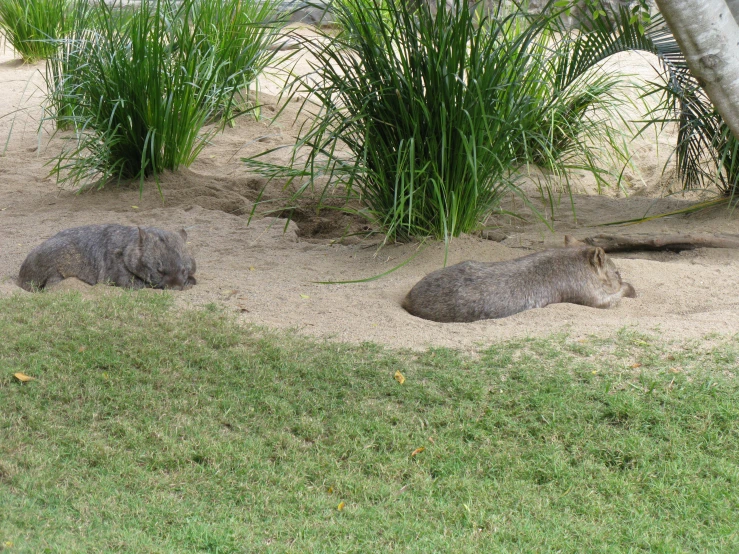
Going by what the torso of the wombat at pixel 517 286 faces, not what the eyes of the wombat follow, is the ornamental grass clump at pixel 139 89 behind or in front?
behind

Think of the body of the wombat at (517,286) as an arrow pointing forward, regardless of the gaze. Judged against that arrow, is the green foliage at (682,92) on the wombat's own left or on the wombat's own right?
on the wombat's own left

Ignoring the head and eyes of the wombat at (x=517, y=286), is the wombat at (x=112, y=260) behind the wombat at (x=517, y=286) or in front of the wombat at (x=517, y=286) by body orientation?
behind

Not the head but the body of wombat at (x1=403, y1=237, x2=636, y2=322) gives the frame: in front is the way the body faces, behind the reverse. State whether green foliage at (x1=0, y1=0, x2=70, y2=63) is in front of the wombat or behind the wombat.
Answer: behind

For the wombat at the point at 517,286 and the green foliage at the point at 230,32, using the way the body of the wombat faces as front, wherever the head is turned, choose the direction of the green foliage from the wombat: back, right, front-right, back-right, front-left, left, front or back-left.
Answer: back-left

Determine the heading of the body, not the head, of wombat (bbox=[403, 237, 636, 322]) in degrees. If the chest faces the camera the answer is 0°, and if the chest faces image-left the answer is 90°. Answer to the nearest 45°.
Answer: approximately 270°

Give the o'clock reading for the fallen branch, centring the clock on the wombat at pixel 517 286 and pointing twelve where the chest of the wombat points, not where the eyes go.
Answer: The fallen branch is roughly at 10 o'clock from the wombat.
